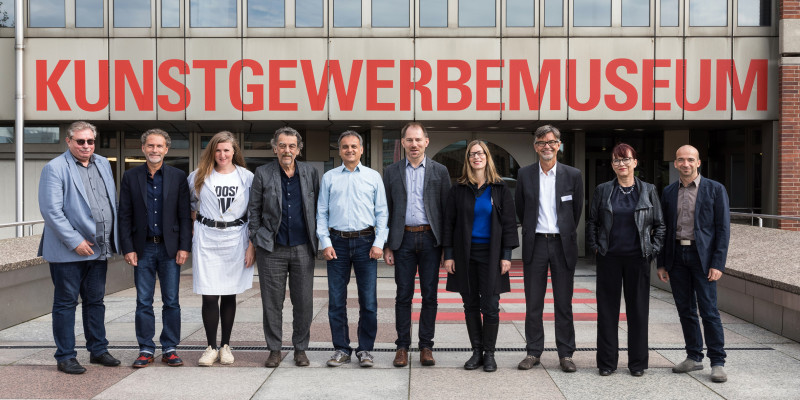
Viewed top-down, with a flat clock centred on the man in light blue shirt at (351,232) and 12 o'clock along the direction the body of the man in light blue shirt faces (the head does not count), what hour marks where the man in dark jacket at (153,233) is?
The man in dark jacket is roughly at 3 o'clock from the man in light blue shirt.

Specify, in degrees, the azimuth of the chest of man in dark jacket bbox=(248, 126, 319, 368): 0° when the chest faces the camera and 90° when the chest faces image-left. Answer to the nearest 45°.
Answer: approximately 0°

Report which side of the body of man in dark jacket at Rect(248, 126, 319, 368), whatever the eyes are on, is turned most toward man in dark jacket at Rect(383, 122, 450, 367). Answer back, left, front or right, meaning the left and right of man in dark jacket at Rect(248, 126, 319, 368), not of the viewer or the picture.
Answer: left

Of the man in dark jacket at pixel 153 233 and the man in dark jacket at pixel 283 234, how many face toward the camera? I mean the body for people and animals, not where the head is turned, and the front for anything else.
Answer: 2

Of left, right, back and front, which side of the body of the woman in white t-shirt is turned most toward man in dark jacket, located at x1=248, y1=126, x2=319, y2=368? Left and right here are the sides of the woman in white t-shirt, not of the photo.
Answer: left

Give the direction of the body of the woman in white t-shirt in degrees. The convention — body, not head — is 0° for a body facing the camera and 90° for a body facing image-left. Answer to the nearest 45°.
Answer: approximately 0°

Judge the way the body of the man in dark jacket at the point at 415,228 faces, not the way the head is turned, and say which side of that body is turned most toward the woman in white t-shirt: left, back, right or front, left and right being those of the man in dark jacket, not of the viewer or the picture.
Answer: right

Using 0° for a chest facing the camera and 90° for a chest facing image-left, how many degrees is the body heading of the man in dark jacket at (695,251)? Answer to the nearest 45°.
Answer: approximately 45°

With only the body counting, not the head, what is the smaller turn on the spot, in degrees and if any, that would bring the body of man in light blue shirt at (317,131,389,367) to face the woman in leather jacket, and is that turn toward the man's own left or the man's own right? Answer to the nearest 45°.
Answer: approximately 90° to the man's own left

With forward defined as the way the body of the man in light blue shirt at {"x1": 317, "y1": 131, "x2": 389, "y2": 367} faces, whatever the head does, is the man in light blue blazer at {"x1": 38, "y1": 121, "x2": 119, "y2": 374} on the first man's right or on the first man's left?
on the first man's right
